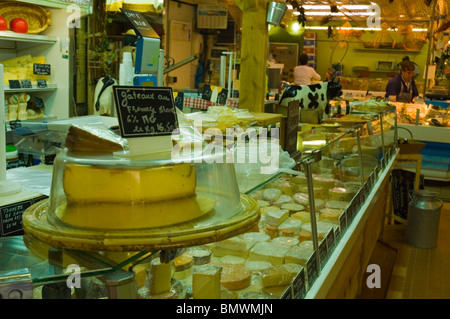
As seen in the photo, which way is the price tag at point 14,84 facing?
toward the camera

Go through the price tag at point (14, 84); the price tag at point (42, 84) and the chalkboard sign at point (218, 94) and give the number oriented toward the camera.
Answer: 3

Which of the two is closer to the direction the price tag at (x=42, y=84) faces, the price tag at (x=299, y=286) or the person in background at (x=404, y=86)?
the price tag

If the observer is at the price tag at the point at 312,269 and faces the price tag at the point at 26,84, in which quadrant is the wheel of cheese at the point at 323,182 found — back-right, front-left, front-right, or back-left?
front-right

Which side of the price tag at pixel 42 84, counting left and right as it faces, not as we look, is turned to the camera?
front

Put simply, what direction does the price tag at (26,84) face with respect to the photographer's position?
facing the viewer

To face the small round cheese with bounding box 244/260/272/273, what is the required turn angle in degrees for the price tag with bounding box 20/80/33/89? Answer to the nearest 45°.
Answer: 0° — it already faces it

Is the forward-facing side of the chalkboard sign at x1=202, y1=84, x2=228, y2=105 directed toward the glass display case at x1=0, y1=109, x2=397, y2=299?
yes

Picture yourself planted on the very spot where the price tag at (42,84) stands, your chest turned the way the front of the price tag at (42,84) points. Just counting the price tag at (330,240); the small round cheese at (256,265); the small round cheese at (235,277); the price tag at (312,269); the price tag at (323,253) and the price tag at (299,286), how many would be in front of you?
6

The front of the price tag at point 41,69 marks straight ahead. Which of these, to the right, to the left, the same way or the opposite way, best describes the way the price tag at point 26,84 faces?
the same way

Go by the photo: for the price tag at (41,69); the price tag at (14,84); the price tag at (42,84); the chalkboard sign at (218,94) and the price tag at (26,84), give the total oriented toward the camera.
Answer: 5

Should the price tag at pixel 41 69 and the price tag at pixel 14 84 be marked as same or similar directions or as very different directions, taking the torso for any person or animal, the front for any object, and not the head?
same or similar directions
